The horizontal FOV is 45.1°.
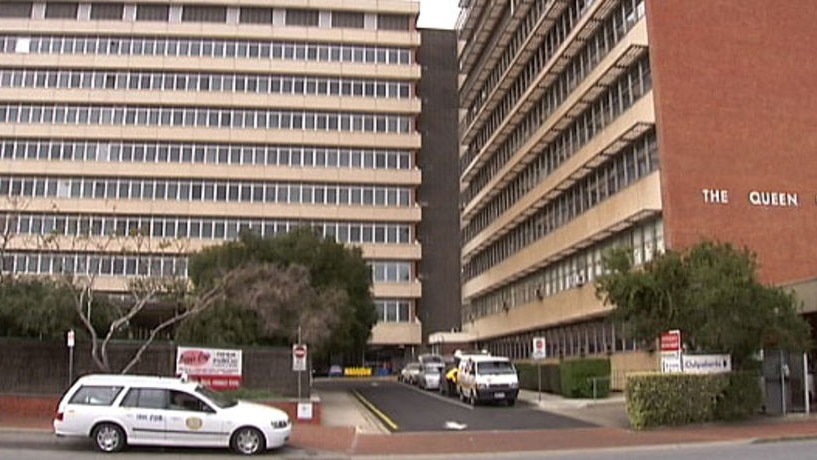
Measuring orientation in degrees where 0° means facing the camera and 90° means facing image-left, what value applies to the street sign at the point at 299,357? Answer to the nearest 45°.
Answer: approximately 0°

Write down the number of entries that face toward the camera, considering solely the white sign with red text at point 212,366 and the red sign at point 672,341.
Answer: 2

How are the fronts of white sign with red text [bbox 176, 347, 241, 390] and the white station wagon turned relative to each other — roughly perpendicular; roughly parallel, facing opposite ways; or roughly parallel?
roughly perpendicular

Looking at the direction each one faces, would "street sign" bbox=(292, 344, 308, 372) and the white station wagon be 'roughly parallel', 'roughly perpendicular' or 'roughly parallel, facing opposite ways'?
roughly perpendicular

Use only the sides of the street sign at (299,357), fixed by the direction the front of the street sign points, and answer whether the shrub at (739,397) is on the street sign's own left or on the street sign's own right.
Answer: on the street sign's own left

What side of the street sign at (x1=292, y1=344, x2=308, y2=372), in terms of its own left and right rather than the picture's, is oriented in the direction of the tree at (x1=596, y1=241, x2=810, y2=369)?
left

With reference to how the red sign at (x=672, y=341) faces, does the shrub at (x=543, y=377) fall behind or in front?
behind

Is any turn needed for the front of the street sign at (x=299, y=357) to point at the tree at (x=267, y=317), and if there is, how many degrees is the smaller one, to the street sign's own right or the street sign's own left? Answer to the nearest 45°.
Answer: approximately 180°

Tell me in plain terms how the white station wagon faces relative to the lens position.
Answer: facing to the right of the viewer
